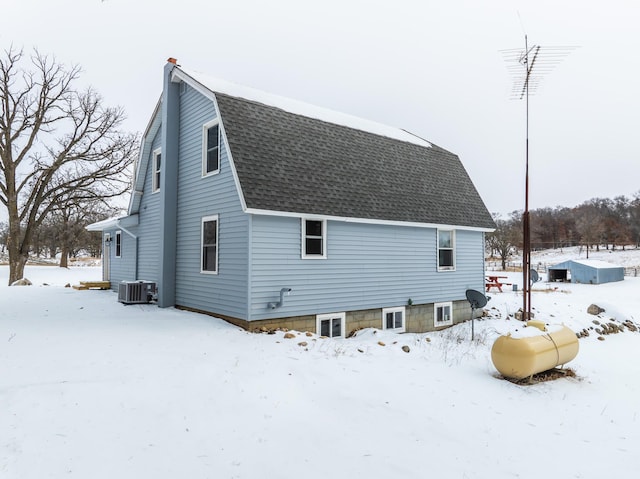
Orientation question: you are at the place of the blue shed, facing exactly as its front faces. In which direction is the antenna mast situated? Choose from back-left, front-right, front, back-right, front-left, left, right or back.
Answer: front-left

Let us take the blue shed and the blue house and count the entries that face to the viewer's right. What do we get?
0

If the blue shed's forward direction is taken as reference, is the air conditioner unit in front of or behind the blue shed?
in front

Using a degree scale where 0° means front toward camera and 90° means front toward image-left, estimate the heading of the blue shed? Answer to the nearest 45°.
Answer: approximately 45°

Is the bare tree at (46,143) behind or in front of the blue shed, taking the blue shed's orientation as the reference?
in front
